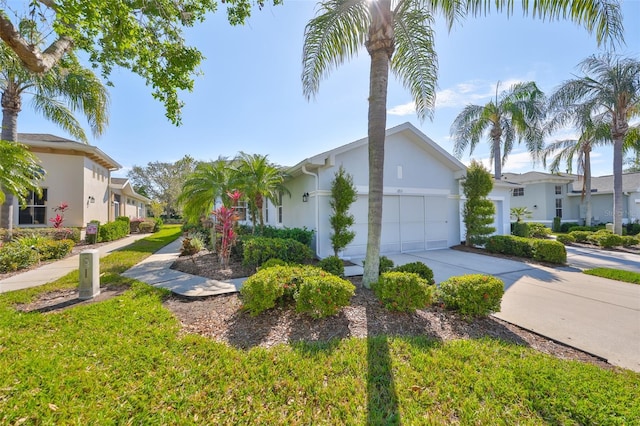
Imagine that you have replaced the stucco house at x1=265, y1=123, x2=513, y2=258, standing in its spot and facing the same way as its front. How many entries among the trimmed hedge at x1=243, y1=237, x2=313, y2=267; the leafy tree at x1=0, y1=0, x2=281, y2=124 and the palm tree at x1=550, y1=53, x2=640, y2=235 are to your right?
2

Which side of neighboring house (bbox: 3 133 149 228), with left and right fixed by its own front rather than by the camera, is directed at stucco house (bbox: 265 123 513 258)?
front

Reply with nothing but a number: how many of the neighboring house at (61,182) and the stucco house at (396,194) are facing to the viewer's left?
0

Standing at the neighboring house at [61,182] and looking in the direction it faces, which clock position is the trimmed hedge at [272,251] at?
The trimmed hedge is roughly at 1 o'clock from the neighboring house.

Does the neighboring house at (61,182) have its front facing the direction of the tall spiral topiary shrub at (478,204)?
yes

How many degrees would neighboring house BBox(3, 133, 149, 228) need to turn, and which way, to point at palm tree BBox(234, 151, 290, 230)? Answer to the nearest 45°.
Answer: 0° — it already faces it

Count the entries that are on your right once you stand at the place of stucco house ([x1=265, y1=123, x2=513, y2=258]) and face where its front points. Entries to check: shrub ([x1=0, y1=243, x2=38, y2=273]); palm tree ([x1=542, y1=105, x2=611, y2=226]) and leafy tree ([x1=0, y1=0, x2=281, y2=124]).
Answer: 2

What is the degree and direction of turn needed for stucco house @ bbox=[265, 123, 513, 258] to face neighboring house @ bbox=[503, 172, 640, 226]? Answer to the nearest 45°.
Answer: approximately 90° to its left

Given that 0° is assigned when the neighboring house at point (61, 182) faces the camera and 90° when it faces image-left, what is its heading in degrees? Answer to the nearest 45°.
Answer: approximately 315°

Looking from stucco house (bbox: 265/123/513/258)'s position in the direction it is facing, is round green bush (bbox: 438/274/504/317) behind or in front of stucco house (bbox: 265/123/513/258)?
in front
